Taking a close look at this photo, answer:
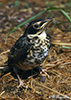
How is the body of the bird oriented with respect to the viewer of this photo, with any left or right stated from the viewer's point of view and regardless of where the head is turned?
facing the viewer and to the right of the viewer
